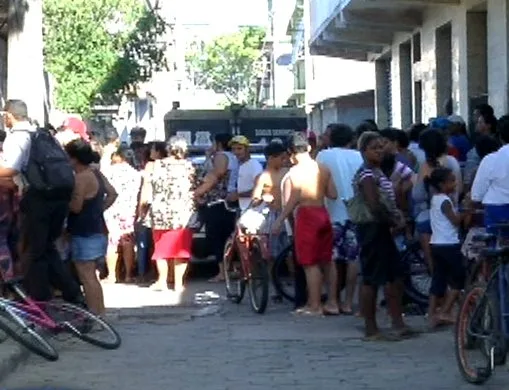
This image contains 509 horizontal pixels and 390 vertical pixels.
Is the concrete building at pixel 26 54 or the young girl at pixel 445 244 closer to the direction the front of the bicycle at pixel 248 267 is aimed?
the young girl

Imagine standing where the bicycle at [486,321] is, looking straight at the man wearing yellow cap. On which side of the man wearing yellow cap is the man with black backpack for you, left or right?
left

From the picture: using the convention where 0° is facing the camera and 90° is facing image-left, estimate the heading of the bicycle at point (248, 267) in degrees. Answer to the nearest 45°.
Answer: approximately 0°

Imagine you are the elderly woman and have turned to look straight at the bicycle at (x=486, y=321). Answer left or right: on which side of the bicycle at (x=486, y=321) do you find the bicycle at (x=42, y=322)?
right
